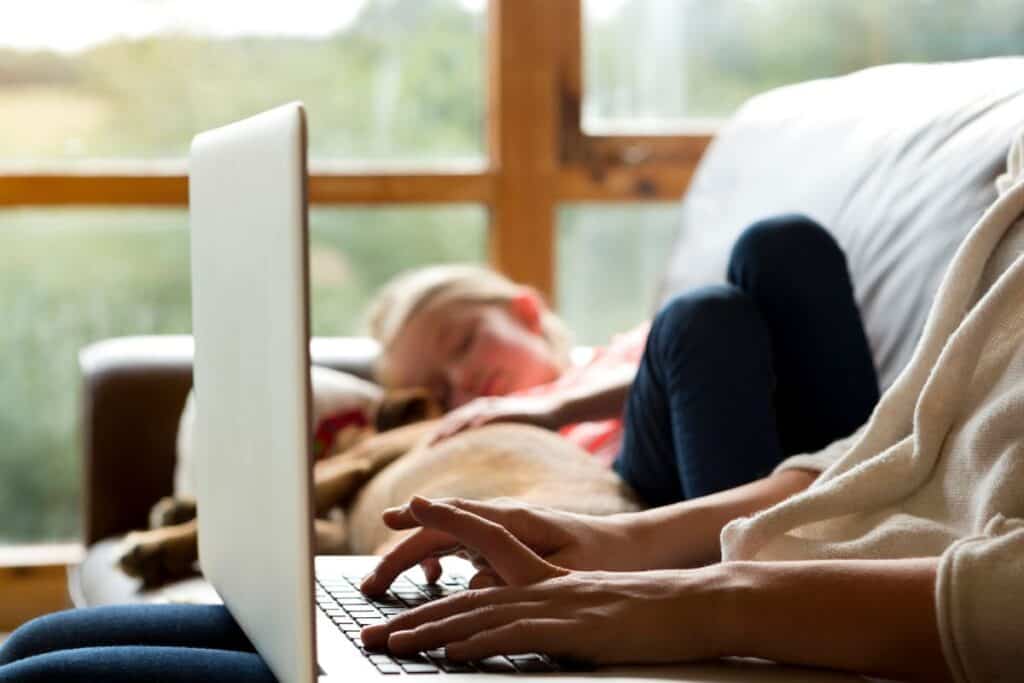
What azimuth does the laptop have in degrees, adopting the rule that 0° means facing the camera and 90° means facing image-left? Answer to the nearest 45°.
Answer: approximately 270°

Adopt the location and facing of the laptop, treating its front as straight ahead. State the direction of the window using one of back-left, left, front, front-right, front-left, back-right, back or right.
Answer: left

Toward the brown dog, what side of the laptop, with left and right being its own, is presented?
left

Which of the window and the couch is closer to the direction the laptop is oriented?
the couch
